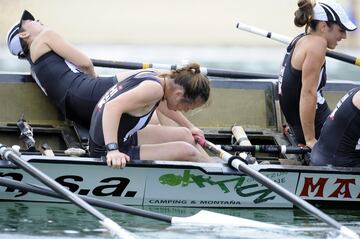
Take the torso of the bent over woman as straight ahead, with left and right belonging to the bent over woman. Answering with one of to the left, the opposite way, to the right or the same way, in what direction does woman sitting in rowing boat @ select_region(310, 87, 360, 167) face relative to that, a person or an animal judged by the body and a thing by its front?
the same way

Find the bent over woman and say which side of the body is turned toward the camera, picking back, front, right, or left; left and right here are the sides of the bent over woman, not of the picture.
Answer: right

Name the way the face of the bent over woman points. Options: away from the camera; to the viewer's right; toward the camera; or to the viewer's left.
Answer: to the viewer's right

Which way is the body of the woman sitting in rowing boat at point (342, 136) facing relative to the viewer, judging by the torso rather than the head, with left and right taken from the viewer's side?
facing to the right of the viewer

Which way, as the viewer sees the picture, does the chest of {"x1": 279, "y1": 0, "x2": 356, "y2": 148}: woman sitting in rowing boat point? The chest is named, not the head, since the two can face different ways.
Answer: to the viewer's right

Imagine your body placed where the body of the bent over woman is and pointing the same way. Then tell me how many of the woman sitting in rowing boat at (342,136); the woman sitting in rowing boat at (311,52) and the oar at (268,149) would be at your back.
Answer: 0

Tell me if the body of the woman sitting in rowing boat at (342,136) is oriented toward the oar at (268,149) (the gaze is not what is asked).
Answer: no

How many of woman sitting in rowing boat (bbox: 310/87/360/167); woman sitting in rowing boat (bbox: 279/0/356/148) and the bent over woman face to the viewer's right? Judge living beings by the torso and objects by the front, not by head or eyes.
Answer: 3

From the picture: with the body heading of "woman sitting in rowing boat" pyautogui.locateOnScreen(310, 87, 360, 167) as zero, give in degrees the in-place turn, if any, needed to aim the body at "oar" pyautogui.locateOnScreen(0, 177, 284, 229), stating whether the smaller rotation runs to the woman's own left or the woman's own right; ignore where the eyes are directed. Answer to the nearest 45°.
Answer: approximately 135° to the woman's own right

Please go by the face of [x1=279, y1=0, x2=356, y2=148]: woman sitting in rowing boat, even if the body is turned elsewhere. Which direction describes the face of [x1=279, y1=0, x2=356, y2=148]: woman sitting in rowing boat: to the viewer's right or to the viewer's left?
to the viewer's right

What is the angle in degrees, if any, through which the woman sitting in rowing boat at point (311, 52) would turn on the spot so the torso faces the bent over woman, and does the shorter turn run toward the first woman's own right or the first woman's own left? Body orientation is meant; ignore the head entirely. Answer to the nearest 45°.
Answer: approximately 135° to the first woman's own right

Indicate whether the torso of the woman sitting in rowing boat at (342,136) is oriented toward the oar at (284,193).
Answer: no
